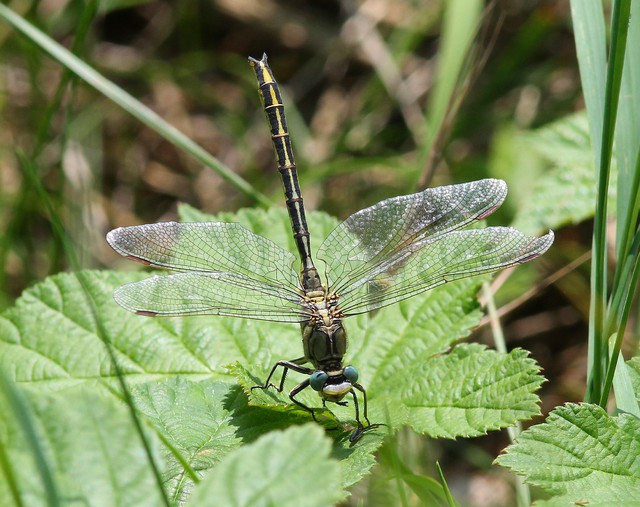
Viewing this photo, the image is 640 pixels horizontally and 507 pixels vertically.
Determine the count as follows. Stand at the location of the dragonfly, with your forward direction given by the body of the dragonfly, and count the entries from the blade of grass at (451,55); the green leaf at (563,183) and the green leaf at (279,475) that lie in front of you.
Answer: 1

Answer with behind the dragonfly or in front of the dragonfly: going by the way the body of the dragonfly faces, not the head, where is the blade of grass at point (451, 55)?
behind

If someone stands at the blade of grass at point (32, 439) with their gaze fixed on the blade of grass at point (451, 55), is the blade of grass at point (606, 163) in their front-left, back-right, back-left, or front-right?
front-right

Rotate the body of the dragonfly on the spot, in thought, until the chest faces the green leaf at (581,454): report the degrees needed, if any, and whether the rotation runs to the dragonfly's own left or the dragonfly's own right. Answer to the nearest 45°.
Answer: approximately 45° to the dragonfly's own left

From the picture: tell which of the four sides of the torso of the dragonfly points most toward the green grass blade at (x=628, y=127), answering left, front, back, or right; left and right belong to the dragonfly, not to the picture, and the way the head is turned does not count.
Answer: left

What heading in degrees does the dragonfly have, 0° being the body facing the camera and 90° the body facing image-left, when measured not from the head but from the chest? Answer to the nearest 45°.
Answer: approximately 0°

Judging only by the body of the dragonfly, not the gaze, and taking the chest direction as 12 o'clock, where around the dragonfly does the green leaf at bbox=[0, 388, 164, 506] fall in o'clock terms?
The green leaf is roughly at 1 o'clock from the dragonfly.

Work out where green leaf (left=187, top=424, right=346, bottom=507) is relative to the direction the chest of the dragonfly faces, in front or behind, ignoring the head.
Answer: in front
